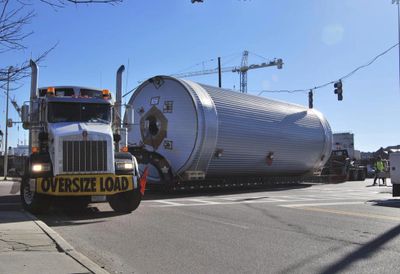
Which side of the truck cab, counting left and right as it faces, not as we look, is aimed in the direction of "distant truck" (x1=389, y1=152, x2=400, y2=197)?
left

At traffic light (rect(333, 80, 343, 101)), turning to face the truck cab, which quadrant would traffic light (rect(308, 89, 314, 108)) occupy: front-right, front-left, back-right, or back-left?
back-right

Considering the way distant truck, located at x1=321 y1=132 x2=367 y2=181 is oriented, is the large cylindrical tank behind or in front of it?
in front

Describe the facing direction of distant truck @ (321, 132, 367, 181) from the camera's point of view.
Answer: facing the viewer and to the left of the viewer

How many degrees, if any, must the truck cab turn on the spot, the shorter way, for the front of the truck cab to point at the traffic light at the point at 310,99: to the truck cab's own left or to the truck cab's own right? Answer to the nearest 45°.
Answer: approximately 135° to the truck cab's own left

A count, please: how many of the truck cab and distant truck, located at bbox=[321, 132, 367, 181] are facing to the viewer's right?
0

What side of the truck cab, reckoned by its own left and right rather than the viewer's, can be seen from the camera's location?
front
